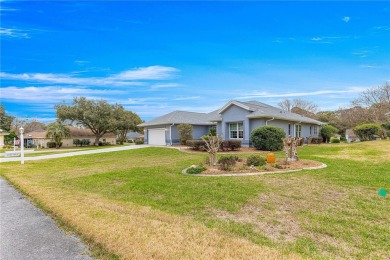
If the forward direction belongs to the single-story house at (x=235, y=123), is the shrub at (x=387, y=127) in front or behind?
behind

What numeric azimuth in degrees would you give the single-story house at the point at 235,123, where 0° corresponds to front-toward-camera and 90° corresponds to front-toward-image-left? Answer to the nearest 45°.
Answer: approximately 45°

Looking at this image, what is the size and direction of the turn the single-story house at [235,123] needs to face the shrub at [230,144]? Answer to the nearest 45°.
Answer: approximately 45° to its left

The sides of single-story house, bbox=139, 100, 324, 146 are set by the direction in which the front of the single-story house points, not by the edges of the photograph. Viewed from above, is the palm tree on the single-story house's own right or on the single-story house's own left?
on the single-story house's own right

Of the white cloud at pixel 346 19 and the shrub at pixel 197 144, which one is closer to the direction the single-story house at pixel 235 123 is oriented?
the shrub

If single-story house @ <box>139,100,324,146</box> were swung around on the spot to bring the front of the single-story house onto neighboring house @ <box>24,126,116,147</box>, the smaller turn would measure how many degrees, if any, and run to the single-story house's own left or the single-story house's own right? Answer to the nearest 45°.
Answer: approximately 90° to the single-story house's own right
